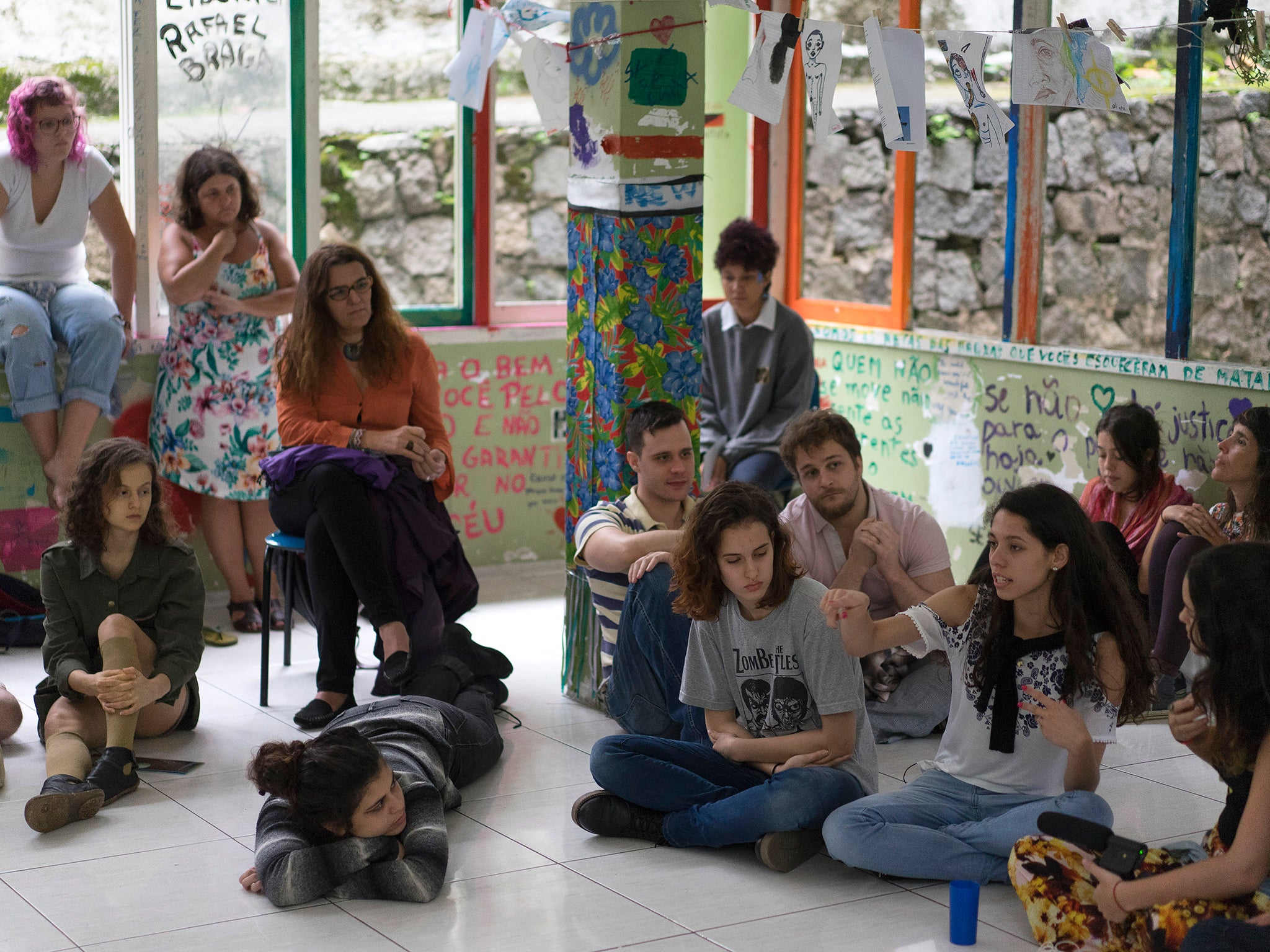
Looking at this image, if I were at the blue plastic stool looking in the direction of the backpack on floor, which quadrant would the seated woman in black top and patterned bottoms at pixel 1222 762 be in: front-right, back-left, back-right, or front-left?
back-left

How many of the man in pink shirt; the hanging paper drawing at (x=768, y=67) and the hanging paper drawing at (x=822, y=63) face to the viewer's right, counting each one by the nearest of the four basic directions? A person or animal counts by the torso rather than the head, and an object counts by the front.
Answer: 0

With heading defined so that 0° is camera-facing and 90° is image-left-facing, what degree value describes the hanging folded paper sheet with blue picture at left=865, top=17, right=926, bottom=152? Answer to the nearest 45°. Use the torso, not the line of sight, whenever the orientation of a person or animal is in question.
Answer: approximately 0°

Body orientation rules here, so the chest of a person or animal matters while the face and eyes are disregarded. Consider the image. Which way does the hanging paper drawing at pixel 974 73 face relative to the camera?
toward the camera

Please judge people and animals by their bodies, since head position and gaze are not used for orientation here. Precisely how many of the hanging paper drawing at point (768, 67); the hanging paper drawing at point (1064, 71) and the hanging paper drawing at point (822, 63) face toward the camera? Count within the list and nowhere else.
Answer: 3

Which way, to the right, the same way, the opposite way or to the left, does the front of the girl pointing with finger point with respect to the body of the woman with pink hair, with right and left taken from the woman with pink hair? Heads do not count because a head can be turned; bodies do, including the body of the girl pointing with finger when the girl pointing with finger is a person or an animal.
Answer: to the right

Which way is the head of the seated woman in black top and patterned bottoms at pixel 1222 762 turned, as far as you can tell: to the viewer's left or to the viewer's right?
to the viewer's left

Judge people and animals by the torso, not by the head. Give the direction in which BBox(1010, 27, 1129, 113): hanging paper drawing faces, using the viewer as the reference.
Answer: facing the viewer

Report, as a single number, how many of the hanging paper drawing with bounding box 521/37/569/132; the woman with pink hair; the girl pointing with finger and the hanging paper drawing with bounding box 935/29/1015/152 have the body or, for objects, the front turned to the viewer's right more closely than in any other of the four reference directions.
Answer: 0

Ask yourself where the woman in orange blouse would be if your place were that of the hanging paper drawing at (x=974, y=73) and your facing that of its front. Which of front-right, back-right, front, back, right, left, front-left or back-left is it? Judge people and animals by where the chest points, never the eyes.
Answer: right

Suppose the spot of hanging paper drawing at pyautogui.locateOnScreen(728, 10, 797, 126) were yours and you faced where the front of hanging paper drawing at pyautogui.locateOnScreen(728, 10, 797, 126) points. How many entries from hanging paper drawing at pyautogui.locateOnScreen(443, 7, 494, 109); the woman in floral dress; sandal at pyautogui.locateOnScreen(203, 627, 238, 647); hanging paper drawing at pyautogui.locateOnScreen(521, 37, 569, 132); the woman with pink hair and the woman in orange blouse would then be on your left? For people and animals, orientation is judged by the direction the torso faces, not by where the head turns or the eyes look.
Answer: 0

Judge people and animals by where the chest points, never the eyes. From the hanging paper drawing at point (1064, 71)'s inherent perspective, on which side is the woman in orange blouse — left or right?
on its right
